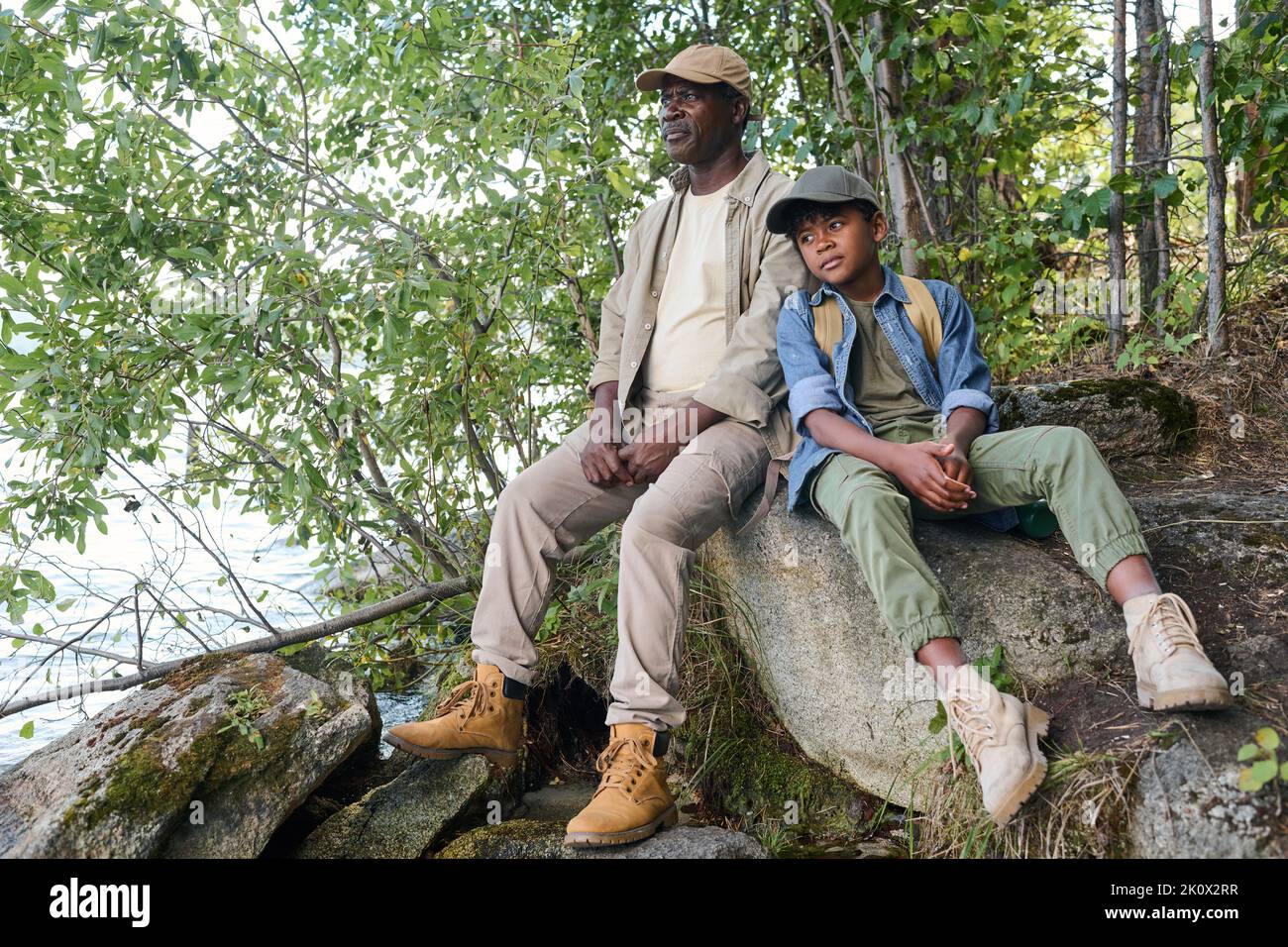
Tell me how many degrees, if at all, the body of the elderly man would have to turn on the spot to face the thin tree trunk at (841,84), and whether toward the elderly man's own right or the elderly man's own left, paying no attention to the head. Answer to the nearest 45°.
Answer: approximately 180°

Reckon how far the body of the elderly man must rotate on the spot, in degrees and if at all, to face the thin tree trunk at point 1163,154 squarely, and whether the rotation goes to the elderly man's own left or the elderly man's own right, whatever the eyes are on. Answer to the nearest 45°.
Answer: approximately 180°

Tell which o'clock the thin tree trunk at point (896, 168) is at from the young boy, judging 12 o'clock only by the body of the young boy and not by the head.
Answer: The thin tree trunk is roughly at 6 o'clock from the young boy.

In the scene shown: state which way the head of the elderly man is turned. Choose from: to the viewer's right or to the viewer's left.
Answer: to the viewer's left

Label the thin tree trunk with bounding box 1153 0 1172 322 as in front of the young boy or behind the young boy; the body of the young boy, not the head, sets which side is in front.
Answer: behind

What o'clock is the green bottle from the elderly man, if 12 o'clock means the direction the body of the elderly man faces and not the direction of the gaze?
The green bottle is roughly at 8 o'clock from the elderly man.

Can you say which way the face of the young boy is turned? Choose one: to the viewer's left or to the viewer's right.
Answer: to the viewer's left

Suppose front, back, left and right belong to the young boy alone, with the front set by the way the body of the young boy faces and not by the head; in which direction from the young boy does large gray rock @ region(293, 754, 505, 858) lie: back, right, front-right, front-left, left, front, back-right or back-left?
right

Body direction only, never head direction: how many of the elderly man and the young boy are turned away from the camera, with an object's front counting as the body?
0

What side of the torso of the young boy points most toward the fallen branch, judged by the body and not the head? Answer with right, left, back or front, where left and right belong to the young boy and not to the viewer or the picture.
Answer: right

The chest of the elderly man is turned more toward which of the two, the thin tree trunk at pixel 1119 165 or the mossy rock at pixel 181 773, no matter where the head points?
the mossy rock

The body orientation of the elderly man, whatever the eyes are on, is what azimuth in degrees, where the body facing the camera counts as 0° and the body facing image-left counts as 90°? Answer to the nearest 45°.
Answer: approximately 45°

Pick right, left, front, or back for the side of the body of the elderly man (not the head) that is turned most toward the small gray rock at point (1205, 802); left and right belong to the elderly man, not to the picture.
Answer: left
